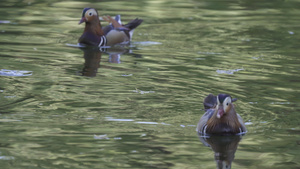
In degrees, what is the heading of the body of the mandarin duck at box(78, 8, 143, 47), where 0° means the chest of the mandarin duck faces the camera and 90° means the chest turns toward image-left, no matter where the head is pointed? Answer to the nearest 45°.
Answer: approximately 90°

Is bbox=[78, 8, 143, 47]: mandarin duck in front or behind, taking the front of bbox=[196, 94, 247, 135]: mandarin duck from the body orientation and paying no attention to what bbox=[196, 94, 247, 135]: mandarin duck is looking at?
behind

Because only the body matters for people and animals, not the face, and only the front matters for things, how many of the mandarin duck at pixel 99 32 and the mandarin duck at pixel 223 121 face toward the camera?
1

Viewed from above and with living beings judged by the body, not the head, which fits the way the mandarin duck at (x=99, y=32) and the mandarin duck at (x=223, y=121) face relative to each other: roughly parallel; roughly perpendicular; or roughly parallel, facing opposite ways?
roughly perpendicular

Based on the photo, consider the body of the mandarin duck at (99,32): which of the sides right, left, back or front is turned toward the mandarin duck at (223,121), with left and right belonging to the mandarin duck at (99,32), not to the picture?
left
